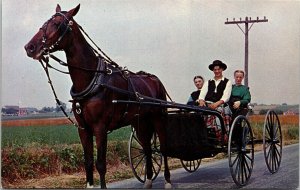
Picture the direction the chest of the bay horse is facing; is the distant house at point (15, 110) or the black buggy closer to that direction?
the distant house

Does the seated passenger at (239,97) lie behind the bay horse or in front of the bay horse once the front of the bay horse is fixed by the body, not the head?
behind

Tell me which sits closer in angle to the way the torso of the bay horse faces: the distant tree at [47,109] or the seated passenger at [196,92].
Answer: the distant tree

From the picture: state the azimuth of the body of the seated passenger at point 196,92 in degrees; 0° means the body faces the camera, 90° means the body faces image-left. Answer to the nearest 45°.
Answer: approximately 45°
